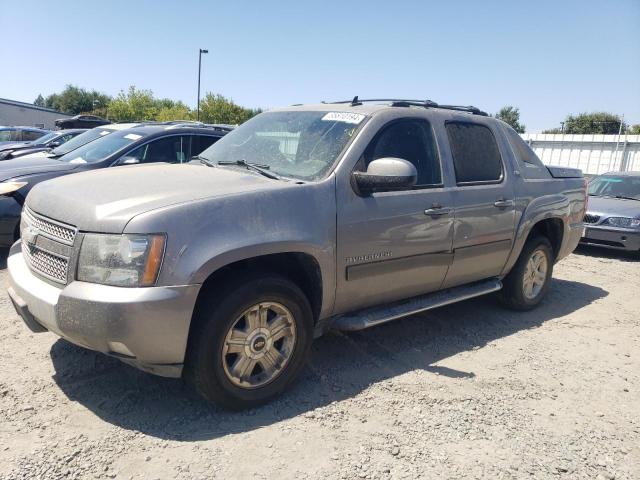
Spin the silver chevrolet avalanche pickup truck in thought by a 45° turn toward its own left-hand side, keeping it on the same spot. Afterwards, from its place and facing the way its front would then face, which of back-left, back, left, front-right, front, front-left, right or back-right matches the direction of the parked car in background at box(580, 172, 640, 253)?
back-left

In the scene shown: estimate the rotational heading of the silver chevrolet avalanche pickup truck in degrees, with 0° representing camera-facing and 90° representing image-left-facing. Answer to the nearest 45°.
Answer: approximately 45°

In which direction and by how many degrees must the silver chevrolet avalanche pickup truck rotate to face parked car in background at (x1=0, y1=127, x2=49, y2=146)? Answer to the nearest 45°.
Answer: approximately 90° to its right

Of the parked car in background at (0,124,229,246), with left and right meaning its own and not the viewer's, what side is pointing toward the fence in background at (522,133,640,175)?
back

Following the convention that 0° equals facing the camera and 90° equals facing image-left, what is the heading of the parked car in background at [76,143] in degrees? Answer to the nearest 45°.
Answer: approximately 45°

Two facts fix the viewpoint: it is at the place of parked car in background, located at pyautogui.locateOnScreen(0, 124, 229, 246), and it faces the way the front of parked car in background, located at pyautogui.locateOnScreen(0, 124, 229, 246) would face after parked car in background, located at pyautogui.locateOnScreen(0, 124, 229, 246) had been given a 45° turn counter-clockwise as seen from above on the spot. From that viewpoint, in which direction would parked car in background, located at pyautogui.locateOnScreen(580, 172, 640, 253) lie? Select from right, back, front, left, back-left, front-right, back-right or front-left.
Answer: left

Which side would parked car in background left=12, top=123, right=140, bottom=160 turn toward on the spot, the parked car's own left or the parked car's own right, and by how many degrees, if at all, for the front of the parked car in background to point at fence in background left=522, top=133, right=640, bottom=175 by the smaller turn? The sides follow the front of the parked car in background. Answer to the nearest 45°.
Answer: approximately 135° to the parked car's own left

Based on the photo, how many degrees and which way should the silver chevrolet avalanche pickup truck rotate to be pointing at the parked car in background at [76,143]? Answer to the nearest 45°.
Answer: approximately 90° to its right
